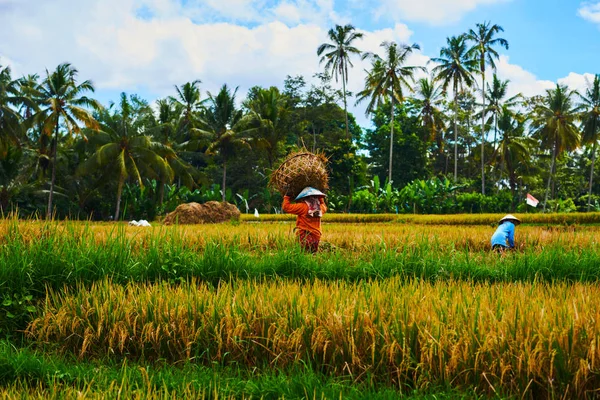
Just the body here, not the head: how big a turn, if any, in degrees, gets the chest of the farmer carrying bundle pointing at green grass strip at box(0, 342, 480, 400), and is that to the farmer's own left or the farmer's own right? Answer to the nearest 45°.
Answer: approximately 45° to the farmer's own right

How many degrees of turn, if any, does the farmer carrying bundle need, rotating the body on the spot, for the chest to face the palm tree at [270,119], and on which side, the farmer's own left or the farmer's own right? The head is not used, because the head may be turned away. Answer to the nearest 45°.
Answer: approximately 135° to the farmer's own left

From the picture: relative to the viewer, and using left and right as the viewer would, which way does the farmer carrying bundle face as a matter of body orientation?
facing the viewer and to the right of the viewer

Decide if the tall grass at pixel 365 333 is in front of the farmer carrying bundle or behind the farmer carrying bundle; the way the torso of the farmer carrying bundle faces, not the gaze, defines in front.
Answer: in front

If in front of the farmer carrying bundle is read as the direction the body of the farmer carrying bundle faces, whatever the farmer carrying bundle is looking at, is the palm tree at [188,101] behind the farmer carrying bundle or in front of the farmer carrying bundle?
behind

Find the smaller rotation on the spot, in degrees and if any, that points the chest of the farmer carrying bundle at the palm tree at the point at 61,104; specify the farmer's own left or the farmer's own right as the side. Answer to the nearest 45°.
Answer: approximately 180°

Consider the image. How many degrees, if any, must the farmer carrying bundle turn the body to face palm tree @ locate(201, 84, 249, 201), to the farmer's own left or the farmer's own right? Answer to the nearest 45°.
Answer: approximately 135° to the farmer's own left

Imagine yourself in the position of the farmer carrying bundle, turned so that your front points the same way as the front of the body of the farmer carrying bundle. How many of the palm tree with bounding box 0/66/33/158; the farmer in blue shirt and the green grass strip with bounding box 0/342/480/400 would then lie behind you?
1

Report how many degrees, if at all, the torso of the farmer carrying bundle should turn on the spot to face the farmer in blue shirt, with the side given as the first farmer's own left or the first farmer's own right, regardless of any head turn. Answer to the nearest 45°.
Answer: approximately 45° to the first farmer's own left

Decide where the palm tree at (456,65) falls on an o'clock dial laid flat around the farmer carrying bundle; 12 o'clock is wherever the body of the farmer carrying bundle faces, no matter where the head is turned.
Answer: The palm tree is roughly at 8 o'clock from the farmer carrying bundle.

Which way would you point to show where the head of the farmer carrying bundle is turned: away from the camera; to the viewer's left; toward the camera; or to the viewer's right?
toward the camera
